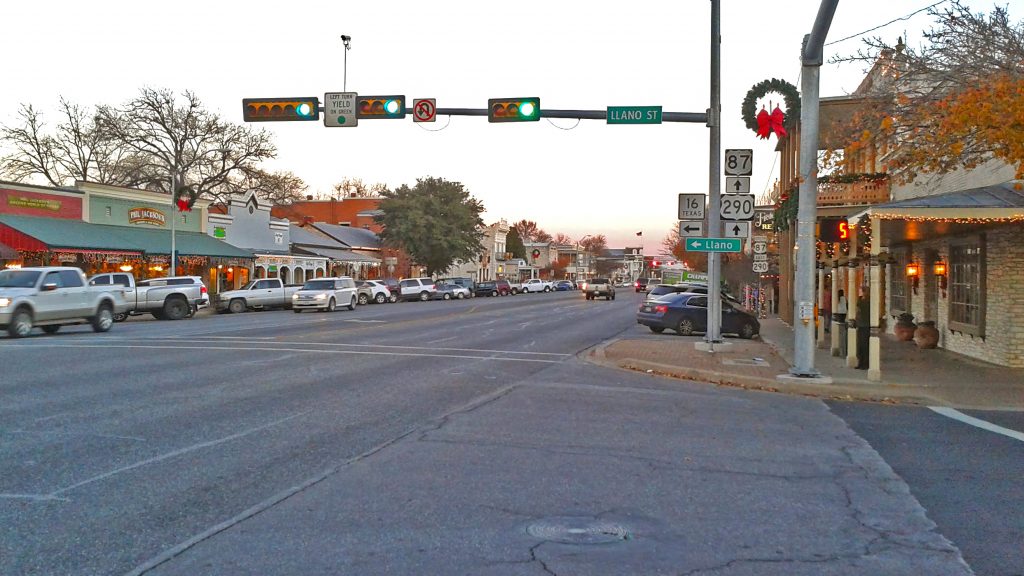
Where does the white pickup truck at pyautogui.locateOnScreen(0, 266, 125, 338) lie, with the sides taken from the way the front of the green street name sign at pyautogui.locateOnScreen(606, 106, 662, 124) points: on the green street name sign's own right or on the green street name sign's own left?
on the green street name sign's own right

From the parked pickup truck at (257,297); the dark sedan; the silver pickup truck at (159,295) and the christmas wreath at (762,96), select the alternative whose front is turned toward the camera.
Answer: the christmas wreath

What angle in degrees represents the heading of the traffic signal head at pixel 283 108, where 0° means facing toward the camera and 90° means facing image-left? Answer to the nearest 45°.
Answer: approximately 0°

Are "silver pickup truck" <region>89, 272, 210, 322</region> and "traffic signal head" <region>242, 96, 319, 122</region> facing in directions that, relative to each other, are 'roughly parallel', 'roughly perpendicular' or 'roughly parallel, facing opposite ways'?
roughly perpendicular

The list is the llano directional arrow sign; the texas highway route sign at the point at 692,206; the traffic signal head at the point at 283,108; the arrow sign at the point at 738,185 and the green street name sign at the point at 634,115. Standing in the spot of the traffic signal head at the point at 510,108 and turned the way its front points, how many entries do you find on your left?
4

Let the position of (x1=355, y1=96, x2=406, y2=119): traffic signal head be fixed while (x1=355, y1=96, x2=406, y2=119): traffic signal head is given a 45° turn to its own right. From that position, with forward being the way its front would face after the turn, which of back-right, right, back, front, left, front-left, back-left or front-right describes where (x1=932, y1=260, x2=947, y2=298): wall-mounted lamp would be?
back-left

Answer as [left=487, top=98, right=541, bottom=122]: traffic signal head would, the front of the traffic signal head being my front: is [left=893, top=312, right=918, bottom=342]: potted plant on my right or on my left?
on my left

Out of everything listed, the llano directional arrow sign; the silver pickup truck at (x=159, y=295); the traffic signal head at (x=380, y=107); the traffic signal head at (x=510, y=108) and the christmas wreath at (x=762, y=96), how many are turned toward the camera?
4

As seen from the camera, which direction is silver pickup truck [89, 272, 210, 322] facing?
to the viewer's left

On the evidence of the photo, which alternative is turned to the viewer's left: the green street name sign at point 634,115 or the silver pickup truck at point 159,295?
the silver pickup truck

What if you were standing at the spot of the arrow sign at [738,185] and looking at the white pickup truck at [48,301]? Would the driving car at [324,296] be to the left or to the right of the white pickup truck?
right

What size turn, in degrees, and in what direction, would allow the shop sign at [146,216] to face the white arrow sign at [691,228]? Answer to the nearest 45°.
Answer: approximately 45° to its right

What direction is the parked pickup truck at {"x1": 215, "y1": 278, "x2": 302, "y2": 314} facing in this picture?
to the viewer's left

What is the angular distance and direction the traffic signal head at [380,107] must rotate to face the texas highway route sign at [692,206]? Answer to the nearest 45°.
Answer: approximately 90° to its left
